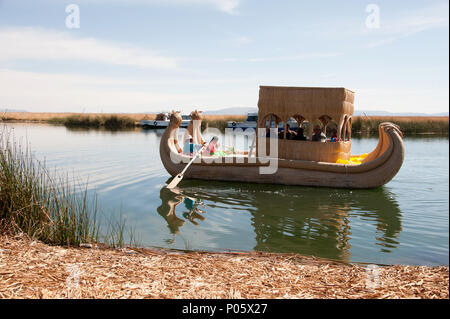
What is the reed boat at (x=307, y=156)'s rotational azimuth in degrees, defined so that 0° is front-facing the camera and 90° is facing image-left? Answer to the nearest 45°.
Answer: approximately 90°

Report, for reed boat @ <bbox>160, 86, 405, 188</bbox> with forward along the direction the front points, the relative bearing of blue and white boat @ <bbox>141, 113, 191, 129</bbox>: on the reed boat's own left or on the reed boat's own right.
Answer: on the reed boat's own right
